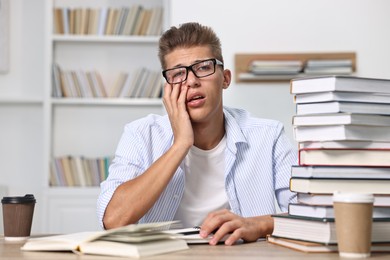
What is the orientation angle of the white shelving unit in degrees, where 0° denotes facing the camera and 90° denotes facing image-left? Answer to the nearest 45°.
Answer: approximately 0°

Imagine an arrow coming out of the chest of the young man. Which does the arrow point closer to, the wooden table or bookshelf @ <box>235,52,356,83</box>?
the wooden table

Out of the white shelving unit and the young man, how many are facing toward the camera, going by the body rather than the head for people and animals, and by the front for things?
2

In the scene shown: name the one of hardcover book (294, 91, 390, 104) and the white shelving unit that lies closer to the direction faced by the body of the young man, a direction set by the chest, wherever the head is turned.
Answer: the hardcover book

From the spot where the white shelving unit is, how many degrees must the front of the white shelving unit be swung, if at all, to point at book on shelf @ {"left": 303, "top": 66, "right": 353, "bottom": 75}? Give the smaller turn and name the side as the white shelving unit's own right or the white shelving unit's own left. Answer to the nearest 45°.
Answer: approximately 45° to the white shelving unit's own left

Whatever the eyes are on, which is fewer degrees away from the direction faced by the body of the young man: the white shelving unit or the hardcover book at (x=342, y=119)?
the hardcover book

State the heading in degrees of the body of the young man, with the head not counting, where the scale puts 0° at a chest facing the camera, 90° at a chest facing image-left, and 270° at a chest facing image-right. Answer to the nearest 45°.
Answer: approximately 0°

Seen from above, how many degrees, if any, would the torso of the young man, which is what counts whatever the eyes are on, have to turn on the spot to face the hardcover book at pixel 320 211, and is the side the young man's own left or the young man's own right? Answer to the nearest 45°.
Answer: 0° — they already face it
